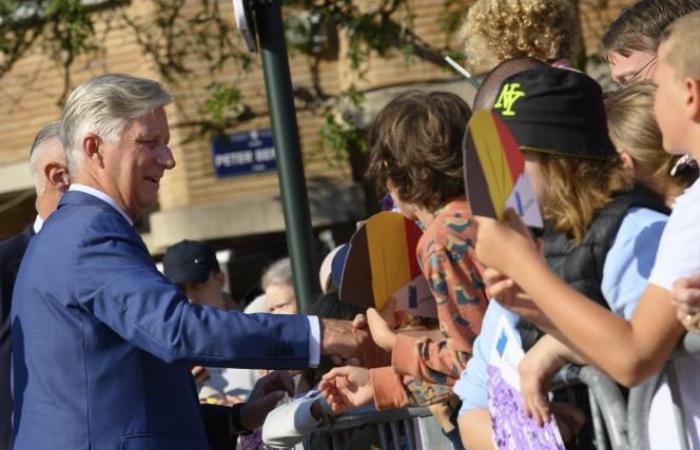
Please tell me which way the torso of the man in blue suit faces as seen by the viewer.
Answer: to the viewer's right

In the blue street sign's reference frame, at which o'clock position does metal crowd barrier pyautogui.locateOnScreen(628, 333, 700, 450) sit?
The metal crowd barrier is roughly at 12 o'clock from the blue street sign.

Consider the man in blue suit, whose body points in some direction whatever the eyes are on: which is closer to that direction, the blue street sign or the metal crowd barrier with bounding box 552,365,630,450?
the metal crowd barrier

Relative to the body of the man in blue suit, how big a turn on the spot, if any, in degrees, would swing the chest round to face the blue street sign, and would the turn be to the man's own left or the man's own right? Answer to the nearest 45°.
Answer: approximately 90° to the man's own left

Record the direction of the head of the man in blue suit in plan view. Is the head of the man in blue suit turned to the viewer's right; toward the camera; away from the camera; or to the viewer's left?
to the viewer's right

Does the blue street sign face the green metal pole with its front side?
yes

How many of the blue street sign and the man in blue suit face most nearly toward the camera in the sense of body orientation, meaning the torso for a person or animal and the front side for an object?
1

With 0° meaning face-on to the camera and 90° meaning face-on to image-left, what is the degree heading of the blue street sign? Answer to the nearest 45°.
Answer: approximately 0°

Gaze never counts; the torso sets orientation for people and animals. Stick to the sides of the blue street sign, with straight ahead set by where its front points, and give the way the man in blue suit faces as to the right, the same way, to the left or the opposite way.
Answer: to the left

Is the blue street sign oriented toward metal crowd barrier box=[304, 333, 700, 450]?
yes
